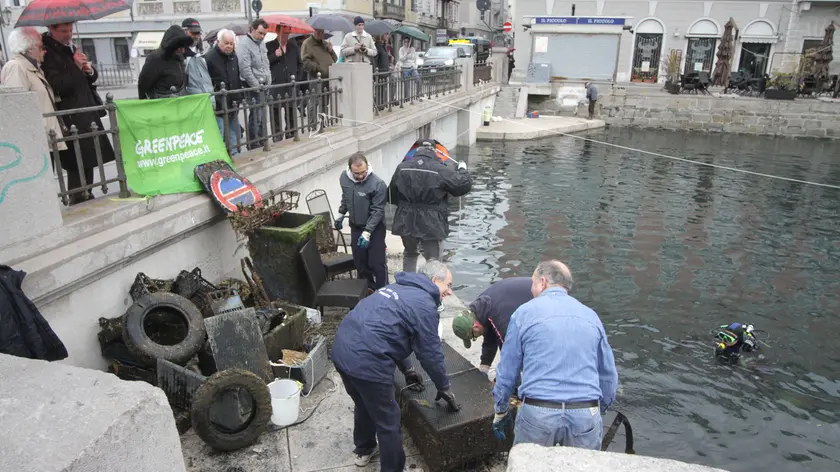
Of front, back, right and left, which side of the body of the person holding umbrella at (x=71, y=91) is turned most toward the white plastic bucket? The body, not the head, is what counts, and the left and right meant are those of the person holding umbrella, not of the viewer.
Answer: front

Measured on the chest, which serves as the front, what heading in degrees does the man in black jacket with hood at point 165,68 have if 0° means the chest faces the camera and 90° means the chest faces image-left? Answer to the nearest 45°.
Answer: approximately 315°

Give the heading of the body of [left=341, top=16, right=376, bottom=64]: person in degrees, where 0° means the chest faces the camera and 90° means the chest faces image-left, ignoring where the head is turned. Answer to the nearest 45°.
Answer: approximately 0°

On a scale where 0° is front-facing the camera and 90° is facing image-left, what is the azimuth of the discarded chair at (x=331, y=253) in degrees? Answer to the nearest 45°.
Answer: approximately 315°

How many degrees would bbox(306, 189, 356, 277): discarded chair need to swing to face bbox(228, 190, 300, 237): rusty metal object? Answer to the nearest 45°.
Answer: approximately 90° to its right

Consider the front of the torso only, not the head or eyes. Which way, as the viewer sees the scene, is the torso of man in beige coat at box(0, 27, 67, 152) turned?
to the viewer's right

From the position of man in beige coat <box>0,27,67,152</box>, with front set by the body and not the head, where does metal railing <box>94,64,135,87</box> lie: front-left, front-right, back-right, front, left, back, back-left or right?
left

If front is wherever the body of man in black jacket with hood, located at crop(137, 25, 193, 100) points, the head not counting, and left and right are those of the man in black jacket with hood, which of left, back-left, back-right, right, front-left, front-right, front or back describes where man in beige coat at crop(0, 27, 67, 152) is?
right

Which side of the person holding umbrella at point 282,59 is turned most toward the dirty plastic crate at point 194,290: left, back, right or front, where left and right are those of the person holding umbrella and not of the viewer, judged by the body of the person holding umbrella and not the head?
front
